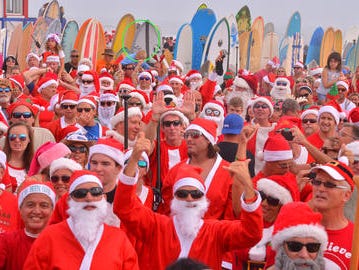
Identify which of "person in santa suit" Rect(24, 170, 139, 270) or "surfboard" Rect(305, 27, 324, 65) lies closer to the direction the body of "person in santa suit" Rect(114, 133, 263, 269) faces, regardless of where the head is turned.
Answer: the person in santa suit

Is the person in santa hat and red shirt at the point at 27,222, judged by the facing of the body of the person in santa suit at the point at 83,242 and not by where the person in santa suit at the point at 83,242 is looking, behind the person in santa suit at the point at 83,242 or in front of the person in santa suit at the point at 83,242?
behind

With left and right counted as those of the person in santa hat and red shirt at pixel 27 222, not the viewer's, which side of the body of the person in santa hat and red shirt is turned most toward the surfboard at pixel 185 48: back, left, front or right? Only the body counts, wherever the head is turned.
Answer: back

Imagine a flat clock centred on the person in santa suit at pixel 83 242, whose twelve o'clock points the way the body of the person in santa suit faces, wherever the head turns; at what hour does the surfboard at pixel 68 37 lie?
The surfboard is roughly at 6 o'clock from the person in santa suit.

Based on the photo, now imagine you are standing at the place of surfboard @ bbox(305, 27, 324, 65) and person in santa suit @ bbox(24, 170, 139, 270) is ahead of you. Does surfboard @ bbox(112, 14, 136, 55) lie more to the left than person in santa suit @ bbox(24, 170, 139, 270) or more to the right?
right

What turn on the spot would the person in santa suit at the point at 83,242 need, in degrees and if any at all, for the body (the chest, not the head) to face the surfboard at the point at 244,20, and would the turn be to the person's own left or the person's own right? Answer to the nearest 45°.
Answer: approximately 180°

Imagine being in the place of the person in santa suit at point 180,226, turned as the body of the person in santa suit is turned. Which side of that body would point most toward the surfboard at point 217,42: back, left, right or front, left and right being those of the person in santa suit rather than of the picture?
back

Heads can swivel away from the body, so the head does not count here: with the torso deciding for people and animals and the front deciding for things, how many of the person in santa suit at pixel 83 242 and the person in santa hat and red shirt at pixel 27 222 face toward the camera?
2

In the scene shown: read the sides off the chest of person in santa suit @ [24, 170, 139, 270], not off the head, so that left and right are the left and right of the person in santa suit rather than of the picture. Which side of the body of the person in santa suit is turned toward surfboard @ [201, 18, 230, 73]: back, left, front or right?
back
